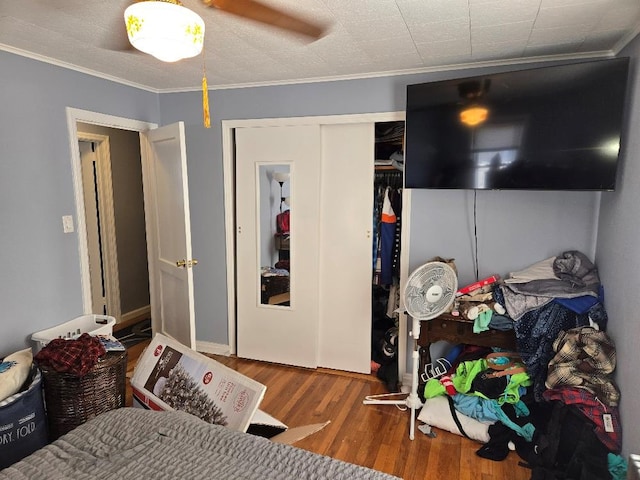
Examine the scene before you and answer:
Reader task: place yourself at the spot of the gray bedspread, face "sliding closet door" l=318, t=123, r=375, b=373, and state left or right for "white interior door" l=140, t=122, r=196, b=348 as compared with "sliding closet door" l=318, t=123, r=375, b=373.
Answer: left

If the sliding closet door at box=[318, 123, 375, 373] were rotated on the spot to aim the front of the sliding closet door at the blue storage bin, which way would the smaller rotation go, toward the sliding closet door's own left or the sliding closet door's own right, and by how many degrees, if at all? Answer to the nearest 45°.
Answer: approximately 45° to the sliding closet door's own right

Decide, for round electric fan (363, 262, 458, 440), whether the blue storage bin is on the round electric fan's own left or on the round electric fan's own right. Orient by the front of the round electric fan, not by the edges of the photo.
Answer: on the round electric fan's own right

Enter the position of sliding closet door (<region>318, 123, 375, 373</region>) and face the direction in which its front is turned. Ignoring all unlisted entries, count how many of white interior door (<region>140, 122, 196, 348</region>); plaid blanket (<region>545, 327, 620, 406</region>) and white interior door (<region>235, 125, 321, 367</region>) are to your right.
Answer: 2

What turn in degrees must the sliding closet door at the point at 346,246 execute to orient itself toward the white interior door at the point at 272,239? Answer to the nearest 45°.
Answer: approximately 90° to its right

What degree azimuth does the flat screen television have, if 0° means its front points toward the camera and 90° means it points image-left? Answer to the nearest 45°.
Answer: approximately 45°
